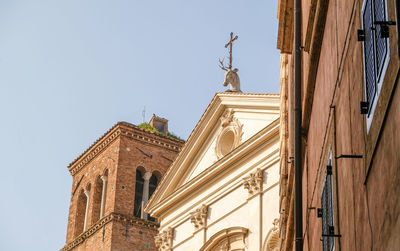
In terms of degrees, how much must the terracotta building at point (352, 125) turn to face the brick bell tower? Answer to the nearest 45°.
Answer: approximately 90° to its right

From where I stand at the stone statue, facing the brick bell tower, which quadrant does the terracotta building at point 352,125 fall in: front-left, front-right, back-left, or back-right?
back-left

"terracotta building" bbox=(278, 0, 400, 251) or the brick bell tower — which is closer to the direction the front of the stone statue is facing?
the terracotta building

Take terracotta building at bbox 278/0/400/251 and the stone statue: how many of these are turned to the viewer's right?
0

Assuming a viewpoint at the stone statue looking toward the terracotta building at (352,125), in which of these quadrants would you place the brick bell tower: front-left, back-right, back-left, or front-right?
back-right

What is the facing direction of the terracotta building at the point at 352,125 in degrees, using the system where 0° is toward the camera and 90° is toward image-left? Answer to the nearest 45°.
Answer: approximately 90°

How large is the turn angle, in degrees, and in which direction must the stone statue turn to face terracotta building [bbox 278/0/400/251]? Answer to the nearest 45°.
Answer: approximately 45° to its left

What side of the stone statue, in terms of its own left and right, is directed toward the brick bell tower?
right

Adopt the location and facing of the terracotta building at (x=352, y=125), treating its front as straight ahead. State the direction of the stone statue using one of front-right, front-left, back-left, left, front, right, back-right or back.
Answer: right

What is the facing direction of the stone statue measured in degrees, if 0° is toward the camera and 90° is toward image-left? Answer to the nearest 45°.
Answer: approximately 45°
